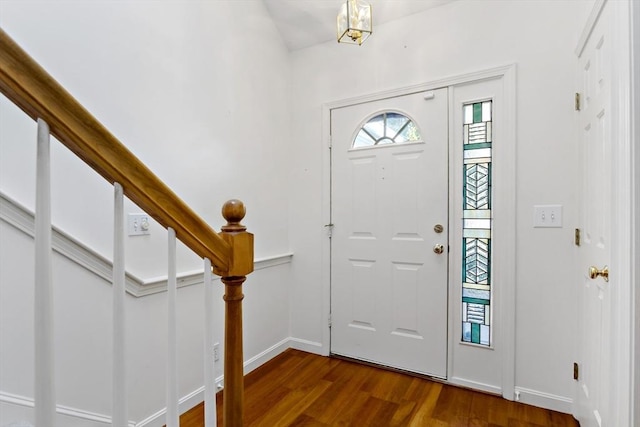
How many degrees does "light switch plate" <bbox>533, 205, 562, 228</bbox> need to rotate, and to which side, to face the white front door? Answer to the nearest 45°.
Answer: approximately 90° to its right

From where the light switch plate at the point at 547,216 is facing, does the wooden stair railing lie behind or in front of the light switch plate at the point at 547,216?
in front

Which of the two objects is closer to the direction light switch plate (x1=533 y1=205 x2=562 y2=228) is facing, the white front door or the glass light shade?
the glass light shade

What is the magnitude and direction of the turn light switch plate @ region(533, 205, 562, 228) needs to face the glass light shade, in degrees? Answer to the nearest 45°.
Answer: approximately 45° to its right

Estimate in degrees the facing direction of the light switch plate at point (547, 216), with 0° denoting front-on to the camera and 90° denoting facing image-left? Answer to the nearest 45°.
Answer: approximately 0°
